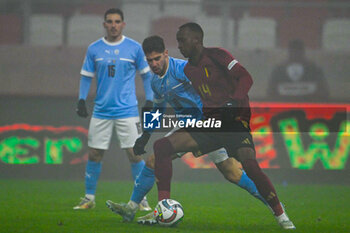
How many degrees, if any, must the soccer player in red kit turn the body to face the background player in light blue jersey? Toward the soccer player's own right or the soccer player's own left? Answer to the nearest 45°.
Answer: approximately 90° to the soccer player's own right

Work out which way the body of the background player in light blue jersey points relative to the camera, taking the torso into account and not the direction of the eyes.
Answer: toward the camera

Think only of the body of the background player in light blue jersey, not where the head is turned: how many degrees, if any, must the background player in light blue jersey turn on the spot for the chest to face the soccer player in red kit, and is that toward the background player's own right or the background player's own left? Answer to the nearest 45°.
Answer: approximately 45° to the background player's own left

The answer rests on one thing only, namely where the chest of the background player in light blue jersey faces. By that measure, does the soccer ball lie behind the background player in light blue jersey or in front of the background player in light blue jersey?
in front
